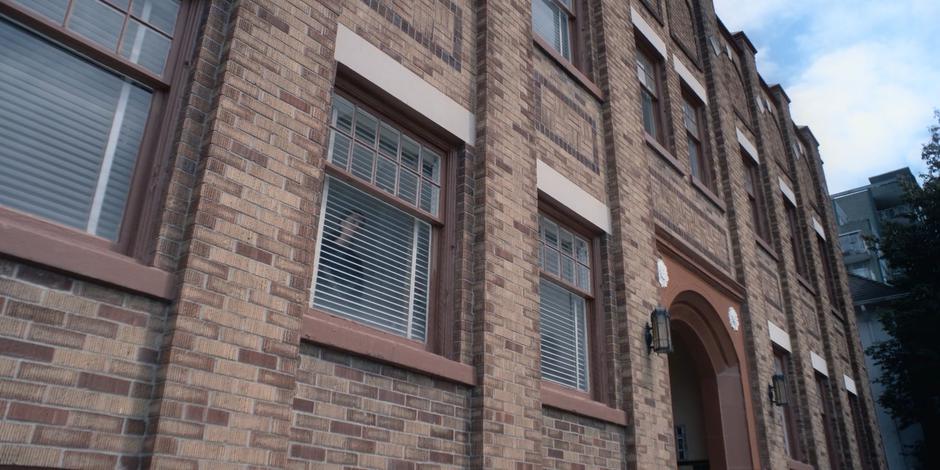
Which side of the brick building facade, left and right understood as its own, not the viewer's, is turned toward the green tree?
left

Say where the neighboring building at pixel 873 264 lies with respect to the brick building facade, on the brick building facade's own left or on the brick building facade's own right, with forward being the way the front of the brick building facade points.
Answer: on the brick building facade's own left

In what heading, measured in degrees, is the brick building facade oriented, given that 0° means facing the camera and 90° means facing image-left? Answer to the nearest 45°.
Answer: approximately 315°
